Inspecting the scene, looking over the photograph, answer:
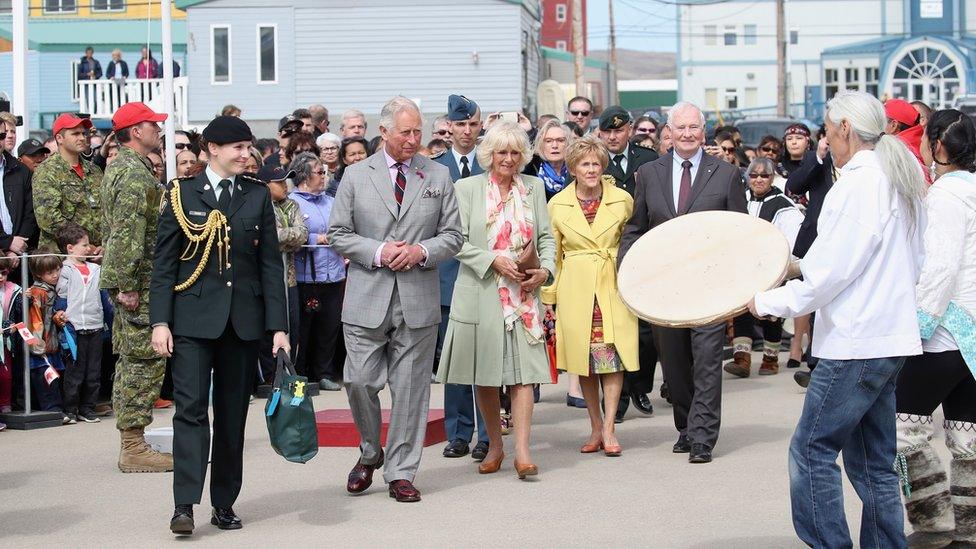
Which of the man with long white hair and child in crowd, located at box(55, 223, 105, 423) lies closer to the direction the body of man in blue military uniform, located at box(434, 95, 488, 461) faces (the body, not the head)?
the man with long white hair

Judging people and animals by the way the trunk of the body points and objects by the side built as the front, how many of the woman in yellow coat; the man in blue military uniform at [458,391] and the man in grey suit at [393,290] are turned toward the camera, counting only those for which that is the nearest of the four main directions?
3

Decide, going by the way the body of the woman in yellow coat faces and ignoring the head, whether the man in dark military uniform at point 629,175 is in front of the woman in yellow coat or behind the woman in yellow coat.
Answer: behind

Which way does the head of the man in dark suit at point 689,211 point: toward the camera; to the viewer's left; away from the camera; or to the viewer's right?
toward the camera

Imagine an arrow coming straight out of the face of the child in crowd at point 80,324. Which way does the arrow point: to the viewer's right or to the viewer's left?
to the viewer's right

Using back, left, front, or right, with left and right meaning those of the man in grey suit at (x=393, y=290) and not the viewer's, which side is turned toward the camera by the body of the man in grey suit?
front

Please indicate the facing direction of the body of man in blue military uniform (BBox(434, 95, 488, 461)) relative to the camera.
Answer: toward the camera

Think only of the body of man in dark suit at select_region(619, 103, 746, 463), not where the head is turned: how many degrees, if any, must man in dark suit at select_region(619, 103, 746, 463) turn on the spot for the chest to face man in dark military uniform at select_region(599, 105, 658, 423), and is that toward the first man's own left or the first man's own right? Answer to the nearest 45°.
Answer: approximately 180°

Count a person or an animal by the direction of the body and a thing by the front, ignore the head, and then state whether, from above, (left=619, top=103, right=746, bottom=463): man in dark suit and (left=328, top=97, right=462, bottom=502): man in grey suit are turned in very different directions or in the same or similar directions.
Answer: same or similar directions

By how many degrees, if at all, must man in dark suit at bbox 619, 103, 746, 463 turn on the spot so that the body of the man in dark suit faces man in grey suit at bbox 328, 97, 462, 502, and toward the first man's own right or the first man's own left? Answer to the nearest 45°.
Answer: approximately 45° to the first man's own right

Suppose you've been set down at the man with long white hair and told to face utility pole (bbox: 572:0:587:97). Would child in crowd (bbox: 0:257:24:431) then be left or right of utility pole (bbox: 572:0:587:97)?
left
